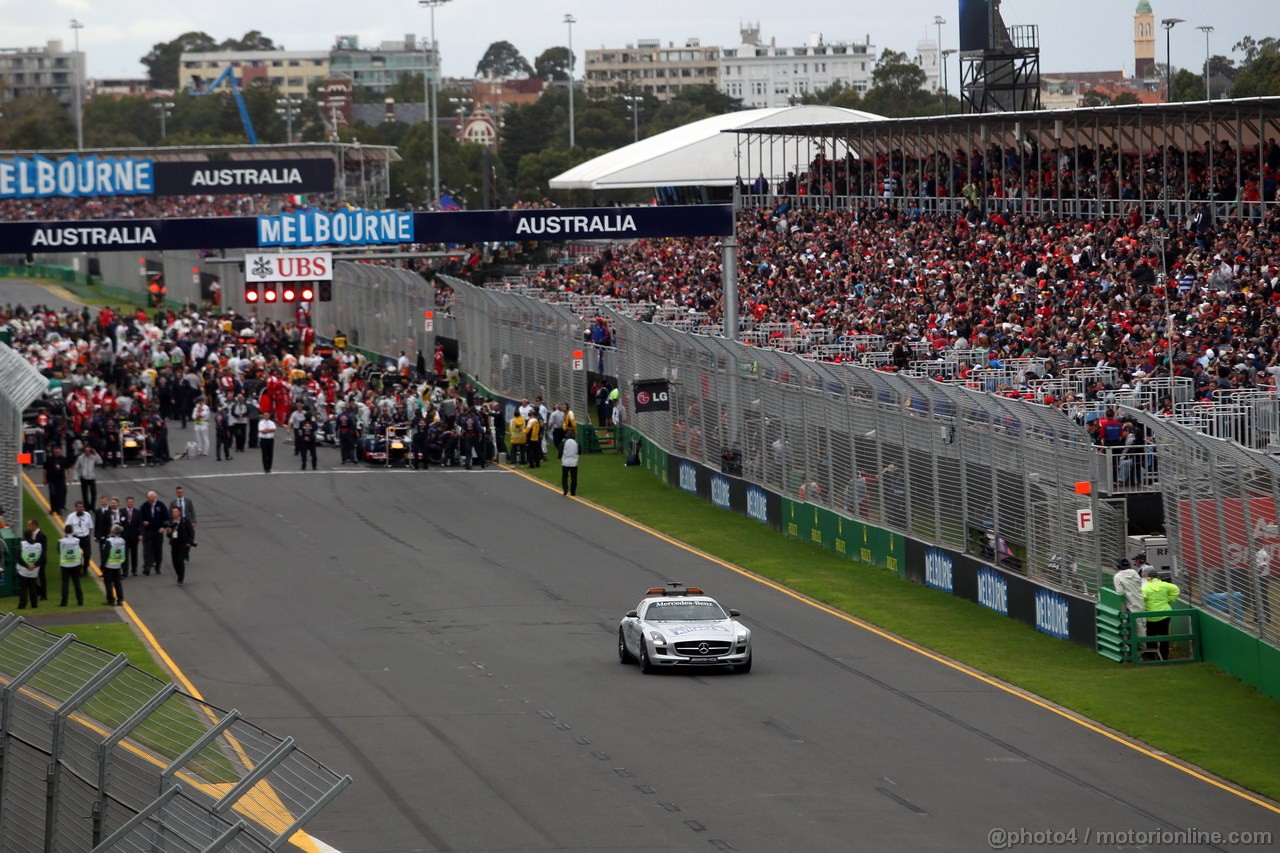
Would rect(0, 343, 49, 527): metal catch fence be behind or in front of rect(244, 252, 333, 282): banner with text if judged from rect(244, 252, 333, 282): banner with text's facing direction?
in front

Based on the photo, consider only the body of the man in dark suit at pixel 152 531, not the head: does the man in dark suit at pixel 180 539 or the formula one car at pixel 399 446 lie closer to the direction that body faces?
the man in dark suit

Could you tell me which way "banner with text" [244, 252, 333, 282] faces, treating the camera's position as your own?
facing the viewer

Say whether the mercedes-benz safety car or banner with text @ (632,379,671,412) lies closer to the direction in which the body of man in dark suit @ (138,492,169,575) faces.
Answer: the mercedes-benz safety car

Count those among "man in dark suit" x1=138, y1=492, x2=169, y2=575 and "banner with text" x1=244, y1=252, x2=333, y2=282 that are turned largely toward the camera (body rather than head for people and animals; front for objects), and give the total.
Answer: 2

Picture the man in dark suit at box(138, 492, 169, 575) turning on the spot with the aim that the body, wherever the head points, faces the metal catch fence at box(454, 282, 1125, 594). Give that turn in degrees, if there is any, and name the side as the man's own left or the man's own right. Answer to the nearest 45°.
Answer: approximately 90° to the man's own left

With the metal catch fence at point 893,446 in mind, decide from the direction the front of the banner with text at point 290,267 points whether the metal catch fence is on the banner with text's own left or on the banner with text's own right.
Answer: on the banner with text's own left

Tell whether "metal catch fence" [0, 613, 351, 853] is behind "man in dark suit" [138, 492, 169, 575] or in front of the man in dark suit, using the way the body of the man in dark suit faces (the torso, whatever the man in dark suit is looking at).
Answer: in front

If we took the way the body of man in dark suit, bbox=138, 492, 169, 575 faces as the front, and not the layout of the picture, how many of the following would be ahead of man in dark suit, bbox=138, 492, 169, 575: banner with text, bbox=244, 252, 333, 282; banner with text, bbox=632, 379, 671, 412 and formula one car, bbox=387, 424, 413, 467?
0

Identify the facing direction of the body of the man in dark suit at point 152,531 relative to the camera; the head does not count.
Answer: toward the camera

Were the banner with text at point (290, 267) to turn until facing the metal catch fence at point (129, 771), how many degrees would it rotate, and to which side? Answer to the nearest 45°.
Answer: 0° — it already faces it

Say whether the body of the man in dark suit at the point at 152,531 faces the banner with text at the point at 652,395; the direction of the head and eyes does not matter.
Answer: no

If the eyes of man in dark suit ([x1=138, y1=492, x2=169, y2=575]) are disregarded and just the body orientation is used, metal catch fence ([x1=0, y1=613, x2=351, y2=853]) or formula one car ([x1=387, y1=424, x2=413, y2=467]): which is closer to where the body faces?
the metal catch fence

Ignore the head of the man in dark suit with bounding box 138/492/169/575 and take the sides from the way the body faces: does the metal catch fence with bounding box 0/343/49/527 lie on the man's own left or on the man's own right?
on the man's own right

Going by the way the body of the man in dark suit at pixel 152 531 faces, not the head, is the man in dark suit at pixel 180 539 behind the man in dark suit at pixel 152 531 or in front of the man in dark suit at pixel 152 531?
in front

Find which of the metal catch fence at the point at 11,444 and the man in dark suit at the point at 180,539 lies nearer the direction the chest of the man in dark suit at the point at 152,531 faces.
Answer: the man in dark suit

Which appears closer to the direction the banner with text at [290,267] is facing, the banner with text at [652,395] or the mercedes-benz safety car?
the mercedes-benz safety car

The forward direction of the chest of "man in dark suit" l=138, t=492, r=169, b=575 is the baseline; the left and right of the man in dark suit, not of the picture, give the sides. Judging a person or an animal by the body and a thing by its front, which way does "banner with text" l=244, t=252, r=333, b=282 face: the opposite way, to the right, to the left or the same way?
the same way
